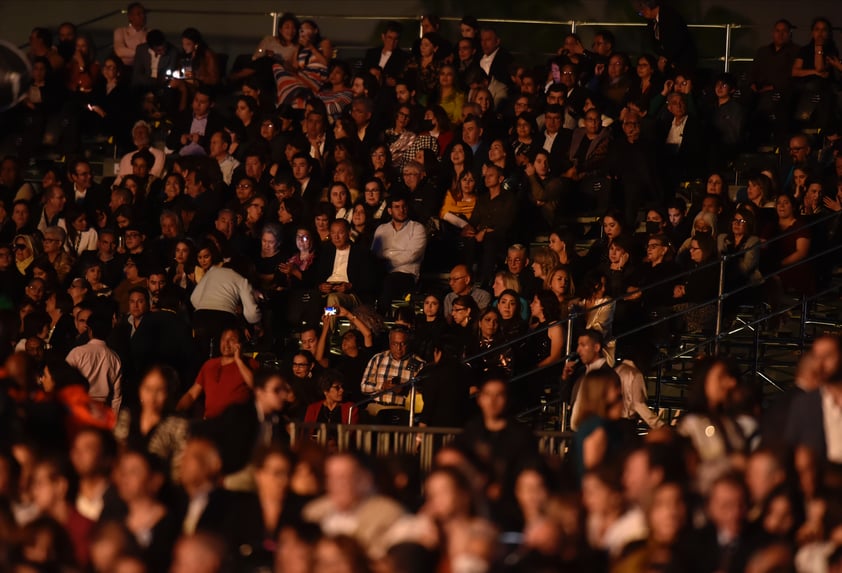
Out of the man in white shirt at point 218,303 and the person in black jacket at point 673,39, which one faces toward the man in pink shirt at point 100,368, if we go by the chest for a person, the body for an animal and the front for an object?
the person in black jacket

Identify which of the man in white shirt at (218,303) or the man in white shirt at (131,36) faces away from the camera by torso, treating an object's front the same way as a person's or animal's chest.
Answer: the man in white shirt at (218,303)

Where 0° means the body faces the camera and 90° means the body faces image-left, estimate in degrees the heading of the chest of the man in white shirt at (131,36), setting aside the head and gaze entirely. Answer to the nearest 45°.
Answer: approximately 315°

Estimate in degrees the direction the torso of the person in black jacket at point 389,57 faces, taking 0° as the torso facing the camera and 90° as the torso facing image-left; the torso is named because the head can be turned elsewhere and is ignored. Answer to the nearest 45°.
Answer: approximately 0°

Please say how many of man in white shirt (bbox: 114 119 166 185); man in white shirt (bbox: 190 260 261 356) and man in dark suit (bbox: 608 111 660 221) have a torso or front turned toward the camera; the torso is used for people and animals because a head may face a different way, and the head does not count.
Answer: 2

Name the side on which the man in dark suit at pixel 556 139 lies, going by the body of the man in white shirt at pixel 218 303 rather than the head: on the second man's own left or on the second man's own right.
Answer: on the second man's own right
